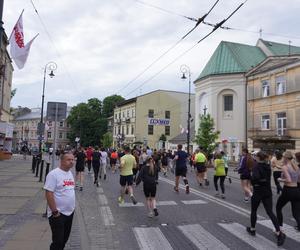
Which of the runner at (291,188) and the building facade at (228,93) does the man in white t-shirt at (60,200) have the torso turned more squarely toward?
the runner

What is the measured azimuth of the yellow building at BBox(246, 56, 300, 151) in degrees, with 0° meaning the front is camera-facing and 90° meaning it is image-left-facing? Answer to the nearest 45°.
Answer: approximately 45°

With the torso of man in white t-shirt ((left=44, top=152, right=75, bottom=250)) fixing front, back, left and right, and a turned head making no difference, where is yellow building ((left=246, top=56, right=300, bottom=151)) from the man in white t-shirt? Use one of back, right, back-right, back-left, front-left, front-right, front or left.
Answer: left

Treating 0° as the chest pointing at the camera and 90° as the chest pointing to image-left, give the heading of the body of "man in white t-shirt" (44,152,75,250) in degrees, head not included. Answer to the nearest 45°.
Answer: approximately 315°

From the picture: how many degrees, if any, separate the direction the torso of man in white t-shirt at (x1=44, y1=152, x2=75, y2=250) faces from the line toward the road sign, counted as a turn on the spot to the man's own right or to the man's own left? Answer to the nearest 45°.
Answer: approximately 135° to the man's own left

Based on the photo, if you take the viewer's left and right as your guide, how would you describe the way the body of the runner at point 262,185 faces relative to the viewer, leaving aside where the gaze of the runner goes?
facing away from the viewer and to the left of the viewer

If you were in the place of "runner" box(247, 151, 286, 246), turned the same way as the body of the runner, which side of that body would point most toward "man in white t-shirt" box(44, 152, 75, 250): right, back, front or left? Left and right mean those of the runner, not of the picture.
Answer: left
